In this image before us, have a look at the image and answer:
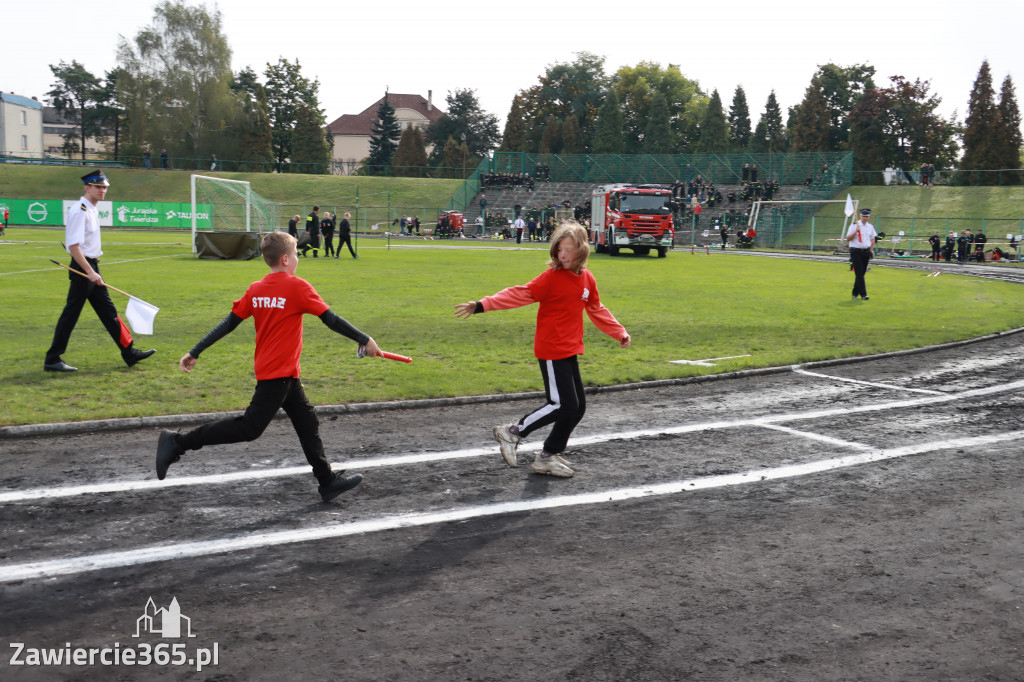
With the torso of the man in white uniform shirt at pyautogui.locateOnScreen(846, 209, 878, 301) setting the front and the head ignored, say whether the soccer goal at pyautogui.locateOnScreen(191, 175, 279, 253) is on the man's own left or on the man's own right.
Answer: on the man's own right

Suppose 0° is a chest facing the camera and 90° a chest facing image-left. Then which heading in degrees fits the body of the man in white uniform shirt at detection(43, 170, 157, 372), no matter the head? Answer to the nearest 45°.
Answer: approximately 270°

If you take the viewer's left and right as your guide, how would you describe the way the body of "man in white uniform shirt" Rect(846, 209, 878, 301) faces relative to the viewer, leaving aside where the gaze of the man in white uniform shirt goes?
facing the viewer

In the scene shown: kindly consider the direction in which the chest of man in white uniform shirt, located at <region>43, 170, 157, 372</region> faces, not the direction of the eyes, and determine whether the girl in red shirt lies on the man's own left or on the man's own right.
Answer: on the man's own right

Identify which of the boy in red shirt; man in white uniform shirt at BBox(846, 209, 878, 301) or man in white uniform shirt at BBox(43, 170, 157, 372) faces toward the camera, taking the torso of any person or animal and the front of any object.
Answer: man in white uniform shirt at BBox(846, 209, 878, 301)

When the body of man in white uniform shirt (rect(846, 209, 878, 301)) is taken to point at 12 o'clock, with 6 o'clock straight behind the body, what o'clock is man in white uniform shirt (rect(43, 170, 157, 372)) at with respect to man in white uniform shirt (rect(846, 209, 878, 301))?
man in white uniform shirt (rect(43, 170, 157, 372)) is roughly at 1 o'clock from man in white uniform shirt (rect(846, 209, 878, 301)).

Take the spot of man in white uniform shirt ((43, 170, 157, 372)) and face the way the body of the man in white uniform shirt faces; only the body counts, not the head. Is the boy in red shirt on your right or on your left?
on your right

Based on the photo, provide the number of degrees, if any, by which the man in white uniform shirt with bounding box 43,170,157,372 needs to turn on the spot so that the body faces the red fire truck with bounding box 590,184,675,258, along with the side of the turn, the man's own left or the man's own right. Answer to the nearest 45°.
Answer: approximately 45° to the man's own left

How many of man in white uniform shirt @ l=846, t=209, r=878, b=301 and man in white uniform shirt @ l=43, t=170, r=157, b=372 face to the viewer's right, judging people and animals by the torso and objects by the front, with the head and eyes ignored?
1
